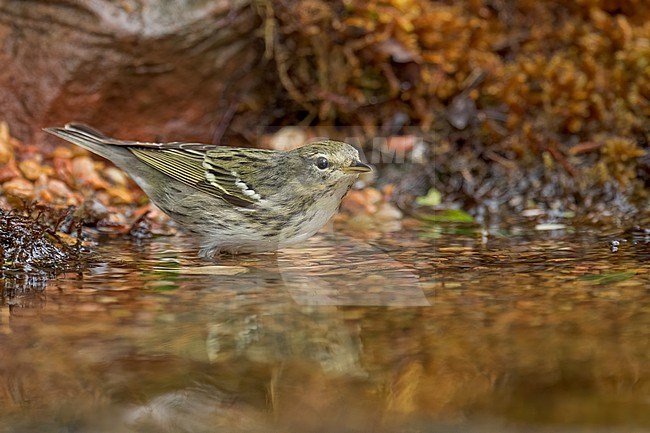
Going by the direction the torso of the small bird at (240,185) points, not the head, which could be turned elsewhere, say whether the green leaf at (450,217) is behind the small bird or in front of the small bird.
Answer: in front

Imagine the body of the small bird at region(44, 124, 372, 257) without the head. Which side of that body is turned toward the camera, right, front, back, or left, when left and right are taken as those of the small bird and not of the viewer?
right

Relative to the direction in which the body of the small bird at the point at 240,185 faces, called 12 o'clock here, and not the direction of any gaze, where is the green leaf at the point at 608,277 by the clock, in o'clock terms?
The green leaf is roughly at 1 o'clock from the small bird.

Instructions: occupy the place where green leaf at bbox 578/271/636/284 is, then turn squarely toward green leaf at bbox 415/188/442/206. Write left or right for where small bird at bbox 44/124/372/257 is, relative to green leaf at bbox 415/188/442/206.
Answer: left

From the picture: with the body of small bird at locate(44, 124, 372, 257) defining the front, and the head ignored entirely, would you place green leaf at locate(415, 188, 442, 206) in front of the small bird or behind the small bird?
in front
